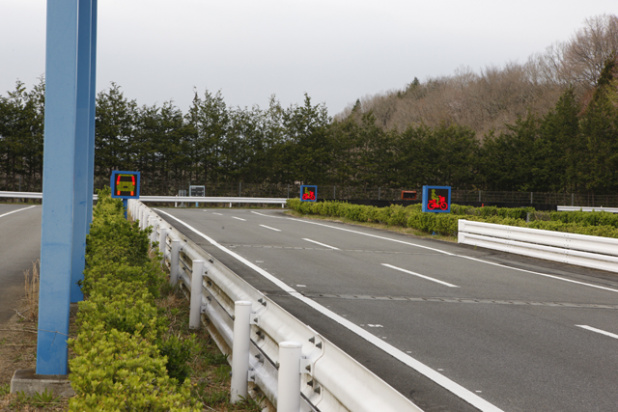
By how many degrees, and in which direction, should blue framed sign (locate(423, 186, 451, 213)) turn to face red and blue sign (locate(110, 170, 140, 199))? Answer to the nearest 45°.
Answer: approximately 90° to its right

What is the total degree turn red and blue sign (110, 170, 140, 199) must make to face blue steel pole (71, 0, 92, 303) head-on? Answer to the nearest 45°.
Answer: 0° — it already faces it

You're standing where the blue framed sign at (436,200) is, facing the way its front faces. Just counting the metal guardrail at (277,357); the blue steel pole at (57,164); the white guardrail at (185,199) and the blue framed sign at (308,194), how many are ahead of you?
2

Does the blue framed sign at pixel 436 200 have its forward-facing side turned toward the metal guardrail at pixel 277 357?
yes

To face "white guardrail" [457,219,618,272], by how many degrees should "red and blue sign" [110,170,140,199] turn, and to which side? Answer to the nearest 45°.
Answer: approximately 45° to its left

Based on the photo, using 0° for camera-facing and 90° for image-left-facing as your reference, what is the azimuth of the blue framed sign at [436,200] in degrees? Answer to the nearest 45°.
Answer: approximately 0°

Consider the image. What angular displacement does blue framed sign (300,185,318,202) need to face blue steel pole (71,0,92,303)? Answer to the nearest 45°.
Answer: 0° — it already faces it

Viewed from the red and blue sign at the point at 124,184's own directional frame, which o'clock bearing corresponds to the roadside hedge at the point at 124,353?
The roadside hedge is roughly at 12 o'clock from the red and blue sign.

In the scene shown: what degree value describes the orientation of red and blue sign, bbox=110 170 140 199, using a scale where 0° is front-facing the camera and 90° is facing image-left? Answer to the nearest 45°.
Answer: approximately 0°

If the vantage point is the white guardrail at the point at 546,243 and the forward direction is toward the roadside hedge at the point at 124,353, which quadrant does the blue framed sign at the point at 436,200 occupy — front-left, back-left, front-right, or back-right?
back-right
